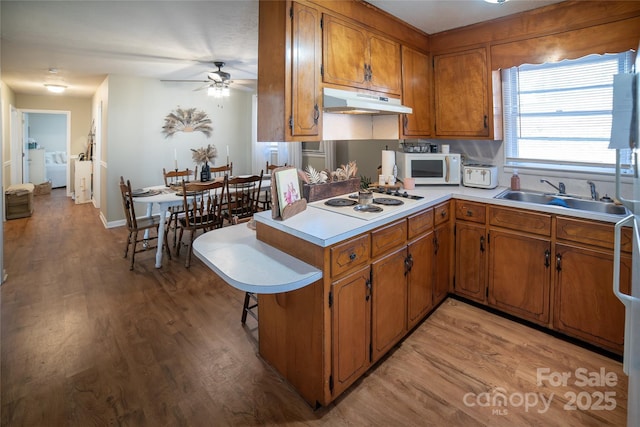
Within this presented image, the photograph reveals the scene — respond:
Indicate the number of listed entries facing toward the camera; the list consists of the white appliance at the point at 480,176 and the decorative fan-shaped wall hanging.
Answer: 2

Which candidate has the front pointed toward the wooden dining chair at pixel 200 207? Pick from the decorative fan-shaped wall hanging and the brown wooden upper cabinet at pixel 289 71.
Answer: the decorative fan-shaped wall hanging

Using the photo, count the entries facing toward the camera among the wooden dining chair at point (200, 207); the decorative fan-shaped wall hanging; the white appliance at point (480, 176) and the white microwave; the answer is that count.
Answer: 3

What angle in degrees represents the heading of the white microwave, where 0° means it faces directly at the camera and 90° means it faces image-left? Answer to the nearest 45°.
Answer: approximately 0°

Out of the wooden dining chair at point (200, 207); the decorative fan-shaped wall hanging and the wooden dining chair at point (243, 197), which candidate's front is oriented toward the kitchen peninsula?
the decorative fan-shaped wall hanging

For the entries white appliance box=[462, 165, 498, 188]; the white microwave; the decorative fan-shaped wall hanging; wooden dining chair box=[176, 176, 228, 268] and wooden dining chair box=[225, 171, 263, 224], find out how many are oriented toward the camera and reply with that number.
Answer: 3

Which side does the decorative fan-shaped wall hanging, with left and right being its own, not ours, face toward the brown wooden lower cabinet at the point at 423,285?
front

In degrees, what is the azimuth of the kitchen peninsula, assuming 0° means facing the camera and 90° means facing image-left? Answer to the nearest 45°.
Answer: approximately 315°
